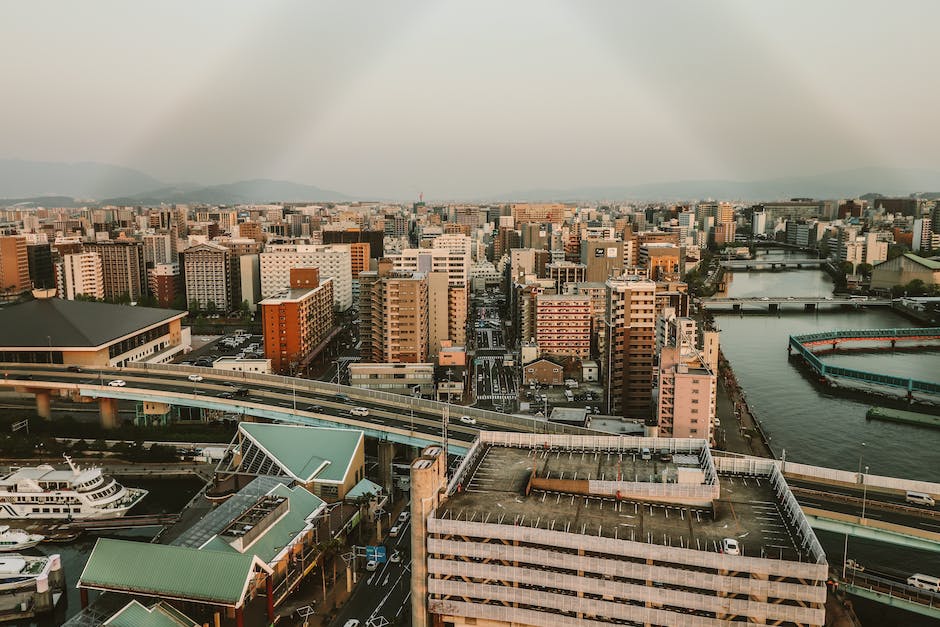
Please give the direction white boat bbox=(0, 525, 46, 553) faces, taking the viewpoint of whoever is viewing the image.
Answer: facing to the right of the viewer

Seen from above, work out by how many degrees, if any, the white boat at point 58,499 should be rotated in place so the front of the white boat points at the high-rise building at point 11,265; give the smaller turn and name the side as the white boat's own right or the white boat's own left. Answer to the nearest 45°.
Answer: approximately 90° to the white boat's own left

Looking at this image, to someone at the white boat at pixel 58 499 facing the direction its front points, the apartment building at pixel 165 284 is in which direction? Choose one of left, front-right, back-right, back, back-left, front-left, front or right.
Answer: left

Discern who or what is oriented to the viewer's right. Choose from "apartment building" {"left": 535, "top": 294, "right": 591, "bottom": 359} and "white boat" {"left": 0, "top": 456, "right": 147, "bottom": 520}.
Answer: the white boat

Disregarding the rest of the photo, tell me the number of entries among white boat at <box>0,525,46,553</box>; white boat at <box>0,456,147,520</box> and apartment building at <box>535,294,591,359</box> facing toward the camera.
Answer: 1

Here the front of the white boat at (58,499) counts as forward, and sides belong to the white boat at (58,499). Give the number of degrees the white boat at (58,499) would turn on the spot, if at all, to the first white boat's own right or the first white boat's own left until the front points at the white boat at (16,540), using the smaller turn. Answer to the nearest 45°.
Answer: approximately 135° to the first white boat's own right

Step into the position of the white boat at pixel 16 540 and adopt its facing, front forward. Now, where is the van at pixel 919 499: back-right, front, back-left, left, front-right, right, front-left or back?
front-right

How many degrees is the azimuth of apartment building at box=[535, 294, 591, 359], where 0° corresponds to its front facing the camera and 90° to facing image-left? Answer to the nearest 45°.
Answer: approximately 0°

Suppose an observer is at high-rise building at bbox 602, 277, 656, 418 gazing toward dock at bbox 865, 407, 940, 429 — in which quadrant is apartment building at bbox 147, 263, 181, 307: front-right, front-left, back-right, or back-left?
back-left

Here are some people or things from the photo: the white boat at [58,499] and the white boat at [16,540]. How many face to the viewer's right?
2

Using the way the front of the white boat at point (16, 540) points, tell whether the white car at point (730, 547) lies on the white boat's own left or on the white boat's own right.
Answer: on the white boat's own right

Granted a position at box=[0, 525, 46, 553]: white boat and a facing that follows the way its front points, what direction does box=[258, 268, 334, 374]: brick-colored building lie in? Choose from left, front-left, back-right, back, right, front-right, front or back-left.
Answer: front-left

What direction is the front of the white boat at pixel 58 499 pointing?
to the viewer's right

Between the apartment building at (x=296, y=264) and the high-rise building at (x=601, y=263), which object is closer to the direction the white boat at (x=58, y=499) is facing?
the high-rise building
